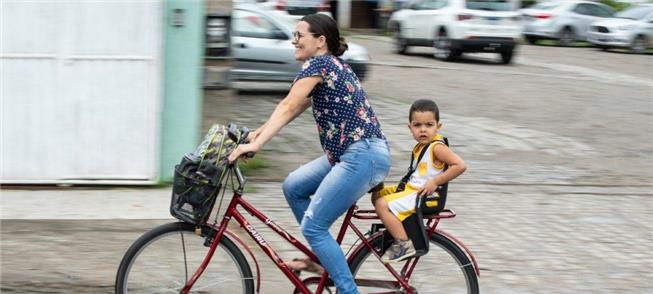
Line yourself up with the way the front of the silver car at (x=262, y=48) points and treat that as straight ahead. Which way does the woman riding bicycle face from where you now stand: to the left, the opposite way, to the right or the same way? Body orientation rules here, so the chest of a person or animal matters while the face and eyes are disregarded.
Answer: the opposite way

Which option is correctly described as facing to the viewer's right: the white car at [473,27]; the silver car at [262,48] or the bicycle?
the silver car

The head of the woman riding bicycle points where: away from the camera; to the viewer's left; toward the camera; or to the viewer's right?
to the viewer's left

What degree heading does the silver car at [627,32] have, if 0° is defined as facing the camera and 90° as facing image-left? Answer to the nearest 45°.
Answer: approximately 45°

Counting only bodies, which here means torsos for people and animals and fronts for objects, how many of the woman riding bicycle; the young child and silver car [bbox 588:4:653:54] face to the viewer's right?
0

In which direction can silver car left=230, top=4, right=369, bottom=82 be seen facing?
to the viewer's right

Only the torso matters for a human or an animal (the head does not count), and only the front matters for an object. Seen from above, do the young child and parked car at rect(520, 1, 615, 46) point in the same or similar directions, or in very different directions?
very different directions

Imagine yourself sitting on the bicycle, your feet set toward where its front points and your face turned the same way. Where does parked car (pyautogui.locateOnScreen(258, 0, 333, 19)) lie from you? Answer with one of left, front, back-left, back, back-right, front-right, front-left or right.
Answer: right

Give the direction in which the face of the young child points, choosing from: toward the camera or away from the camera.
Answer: toward the camera

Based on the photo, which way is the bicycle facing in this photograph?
to the viewer's left

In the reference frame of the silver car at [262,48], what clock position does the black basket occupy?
The black basket is roughly at 3 o'clock from the silver car.

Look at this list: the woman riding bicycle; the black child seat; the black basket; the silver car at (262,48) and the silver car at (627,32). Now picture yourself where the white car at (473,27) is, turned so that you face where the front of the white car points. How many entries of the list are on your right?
1

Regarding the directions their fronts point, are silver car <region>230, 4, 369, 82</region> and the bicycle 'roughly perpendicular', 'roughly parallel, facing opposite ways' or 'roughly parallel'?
roughly parallel, facing opposite ways
